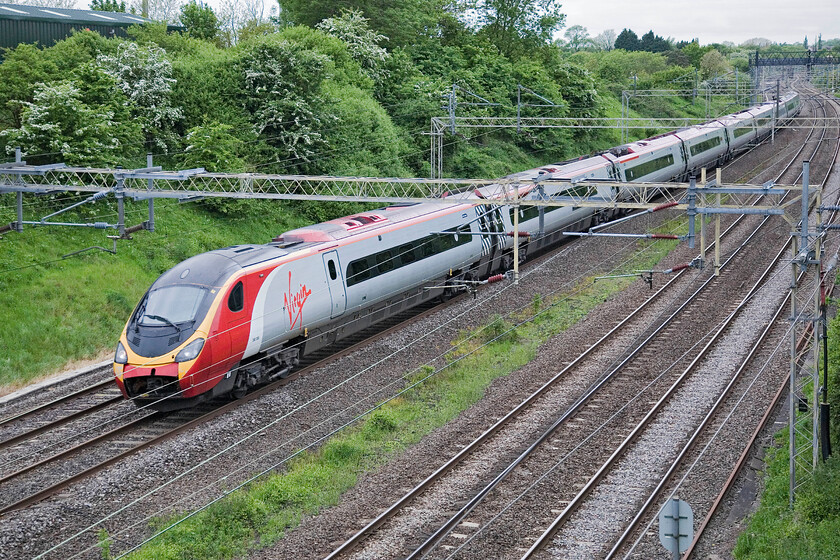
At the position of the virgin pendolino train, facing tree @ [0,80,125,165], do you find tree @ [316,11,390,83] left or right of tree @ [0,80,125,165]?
right

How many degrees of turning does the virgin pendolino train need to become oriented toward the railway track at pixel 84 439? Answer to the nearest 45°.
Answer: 0° — it already faces it

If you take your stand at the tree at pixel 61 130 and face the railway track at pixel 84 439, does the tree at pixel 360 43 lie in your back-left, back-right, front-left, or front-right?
back-left

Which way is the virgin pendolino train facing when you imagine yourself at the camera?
facing the viewer and to the left of the viewer

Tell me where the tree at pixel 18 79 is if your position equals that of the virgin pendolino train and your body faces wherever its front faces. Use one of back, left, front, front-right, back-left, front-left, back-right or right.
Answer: right

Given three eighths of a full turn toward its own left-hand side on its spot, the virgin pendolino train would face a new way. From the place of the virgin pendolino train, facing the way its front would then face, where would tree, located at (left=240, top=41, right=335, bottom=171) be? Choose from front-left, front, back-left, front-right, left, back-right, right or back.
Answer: left

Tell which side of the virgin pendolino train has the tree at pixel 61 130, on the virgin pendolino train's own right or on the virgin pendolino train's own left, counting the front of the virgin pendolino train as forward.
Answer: on the virgin pendolino train's own right

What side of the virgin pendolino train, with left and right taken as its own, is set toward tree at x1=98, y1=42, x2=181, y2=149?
right
